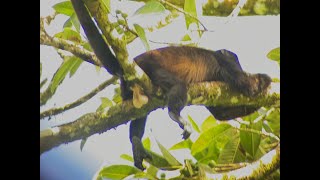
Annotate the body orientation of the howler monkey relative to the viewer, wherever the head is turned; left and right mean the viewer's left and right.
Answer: facing to the right of the viewer
